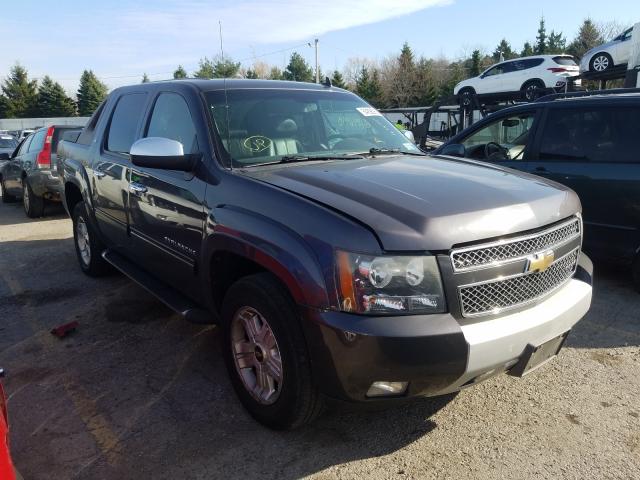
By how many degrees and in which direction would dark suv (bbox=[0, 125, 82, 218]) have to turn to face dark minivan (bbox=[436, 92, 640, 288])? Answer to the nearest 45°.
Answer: approximately 180°

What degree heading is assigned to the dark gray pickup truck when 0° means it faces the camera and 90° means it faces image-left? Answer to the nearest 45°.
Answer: approximately 315°

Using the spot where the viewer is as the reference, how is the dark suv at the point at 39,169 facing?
facing away from the viewer and to the left of the viewer

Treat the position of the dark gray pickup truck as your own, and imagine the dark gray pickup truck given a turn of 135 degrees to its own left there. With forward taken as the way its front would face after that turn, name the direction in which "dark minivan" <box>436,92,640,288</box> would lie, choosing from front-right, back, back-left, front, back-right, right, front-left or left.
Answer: front-right

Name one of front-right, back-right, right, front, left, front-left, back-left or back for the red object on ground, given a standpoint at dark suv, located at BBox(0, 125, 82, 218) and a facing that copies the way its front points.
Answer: back-left

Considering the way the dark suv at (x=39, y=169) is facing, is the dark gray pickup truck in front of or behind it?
behind
